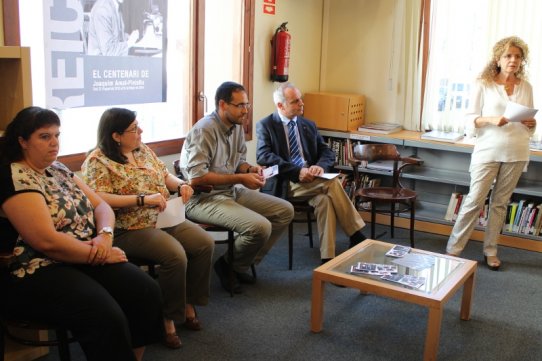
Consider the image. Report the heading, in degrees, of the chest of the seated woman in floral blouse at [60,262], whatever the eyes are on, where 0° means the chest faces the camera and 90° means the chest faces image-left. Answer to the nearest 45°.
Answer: approximately 315°

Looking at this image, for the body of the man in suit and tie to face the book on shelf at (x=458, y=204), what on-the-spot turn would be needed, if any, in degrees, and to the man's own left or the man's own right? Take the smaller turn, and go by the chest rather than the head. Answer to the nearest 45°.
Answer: approximately 90° to the man's own left

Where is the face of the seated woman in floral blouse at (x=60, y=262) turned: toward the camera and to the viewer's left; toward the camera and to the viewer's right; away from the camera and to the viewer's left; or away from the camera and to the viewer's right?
toward the camera and to the viewer's right

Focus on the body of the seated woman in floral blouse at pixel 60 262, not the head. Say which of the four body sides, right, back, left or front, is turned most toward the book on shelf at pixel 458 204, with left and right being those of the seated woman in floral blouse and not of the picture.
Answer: left

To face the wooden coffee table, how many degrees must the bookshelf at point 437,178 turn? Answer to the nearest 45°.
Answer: approximately 45° to its left

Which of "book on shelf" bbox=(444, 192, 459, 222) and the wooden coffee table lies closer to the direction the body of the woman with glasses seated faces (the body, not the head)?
the wooden coffee table

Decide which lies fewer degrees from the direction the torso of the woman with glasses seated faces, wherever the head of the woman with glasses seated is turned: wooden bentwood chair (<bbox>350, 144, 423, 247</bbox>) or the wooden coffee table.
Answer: the wooden coffee table

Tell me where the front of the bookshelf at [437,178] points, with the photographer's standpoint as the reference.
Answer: facing the viewer and to the left of the viewer

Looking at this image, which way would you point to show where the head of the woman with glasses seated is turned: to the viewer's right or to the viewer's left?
to the viewer's right

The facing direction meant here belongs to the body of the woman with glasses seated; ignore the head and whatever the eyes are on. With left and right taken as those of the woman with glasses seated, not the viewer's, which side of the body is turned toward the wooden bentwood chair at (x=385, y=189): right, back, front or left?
left

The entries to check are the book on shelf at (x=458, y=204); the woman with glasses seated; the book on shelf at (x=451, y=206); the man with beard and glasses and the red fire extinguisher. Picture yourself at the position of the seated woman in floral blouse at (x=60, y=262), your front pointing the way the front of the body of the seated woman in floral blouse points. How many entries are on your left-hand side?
5

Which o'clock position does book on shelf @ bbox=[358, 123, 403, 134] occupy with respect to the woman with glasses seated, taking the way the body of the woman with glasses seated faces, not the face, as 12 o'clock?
The book on shelf is roughly at 9 o'clock from the woman with glasses seated.

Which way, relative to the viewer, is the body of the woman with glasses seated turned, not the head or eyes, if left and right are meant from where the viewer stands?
facing the viewer and to the right of the viewer

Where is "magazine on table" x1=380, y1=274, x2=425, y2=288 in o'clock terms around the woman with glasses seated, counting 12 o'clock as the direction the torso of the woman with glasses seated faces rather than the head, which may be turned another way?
The magazine on table is roughly at 11 o'clock from the woman with glasses seated.

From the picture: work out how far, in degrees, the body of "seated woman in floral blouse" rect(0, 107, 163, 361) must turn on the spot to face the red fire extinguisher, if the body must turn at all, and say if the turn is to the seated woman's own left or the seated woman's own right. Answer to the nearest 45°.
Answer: approximately 90° to the seated woman's own left

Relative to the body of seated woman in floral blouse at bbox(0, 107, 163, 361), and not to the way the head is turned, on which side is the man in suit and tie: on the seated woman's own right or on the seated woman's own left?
on the seated woman's own left
